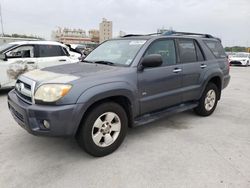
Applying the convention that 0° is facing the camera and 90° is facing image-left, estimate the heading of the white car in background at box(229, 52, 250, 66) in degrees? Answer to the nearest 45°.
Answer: approximately 45°

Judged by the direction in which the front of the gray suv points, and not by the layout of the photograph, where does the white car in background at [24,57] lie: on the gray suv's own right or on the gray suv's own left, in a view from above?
on the gray suv's own right

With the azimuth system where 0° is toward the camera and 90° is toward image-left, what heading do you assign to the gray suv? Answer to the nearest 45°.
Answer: approximately 45°
